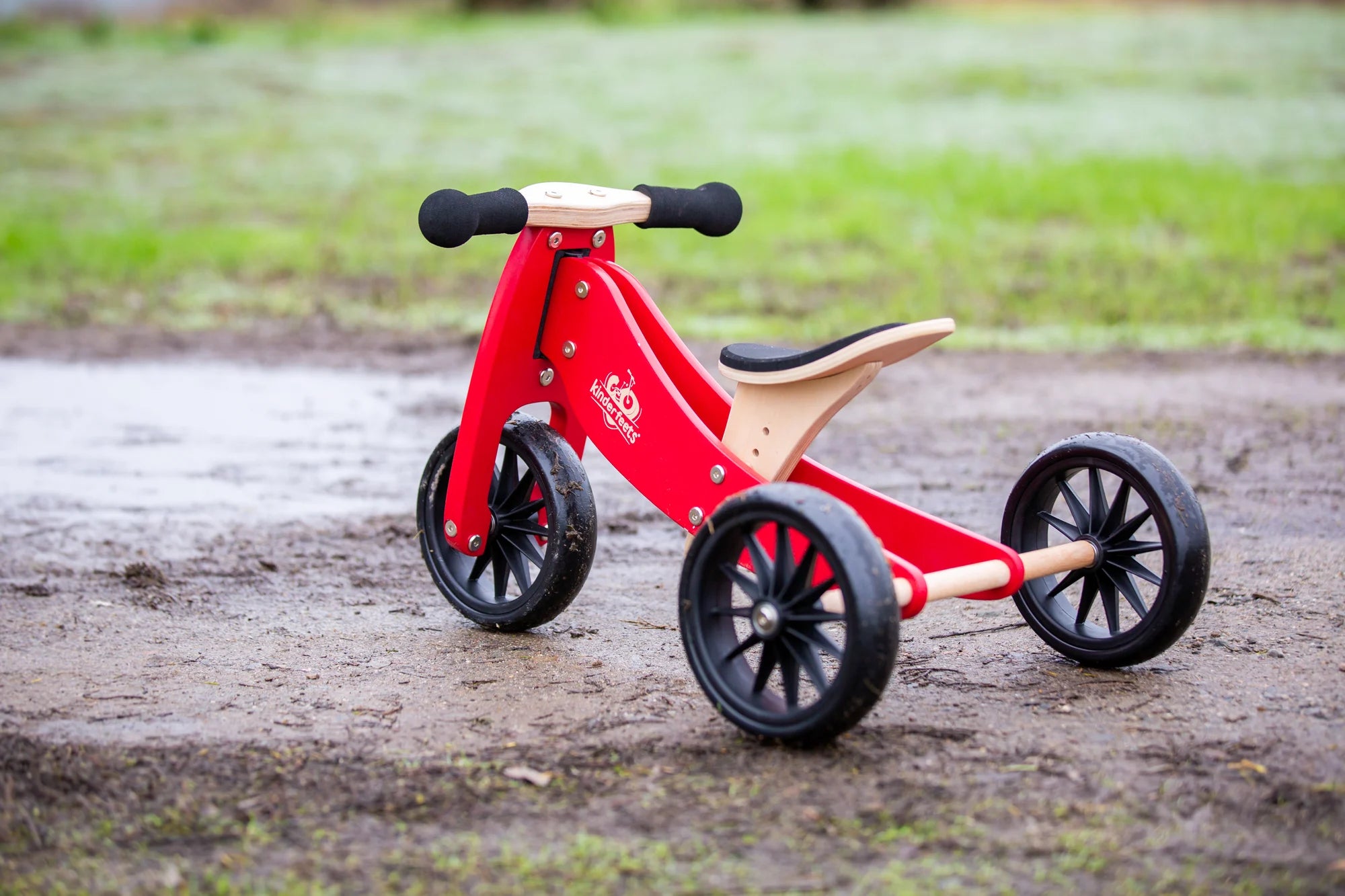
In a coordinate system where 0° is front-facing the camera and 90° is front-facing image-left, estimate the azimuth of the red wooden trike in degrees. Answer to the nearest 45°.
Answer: approximately 135°
